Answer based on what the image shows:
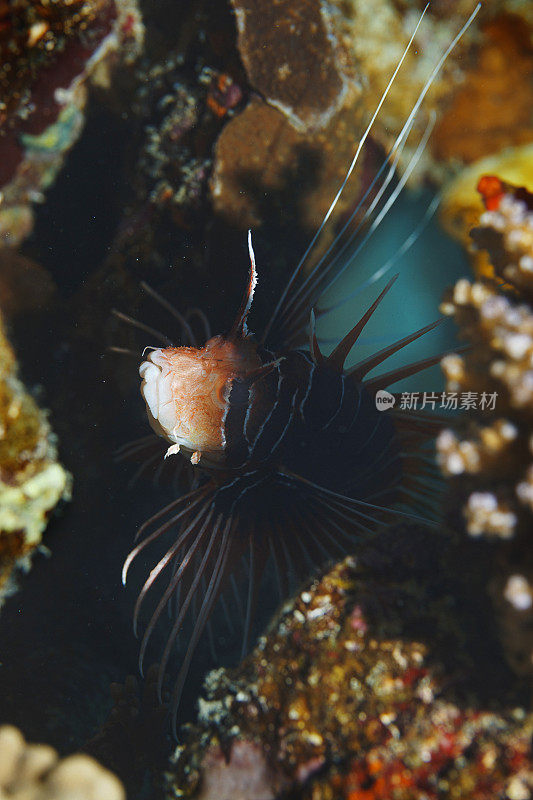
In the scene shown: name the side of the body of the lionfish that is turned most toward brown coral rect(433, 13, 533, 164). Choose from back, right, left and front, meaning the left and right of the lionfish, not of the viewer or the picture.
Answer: back

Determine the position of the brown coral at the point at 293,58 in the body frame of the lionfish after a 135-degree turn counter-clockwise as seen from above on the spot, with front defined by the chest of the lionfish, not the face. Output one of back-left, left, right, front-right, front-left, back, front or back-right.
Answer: left

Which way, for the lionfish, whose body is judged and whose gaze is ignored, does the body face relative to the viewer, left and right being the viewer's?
facing the viewer and to the left of the viewer
